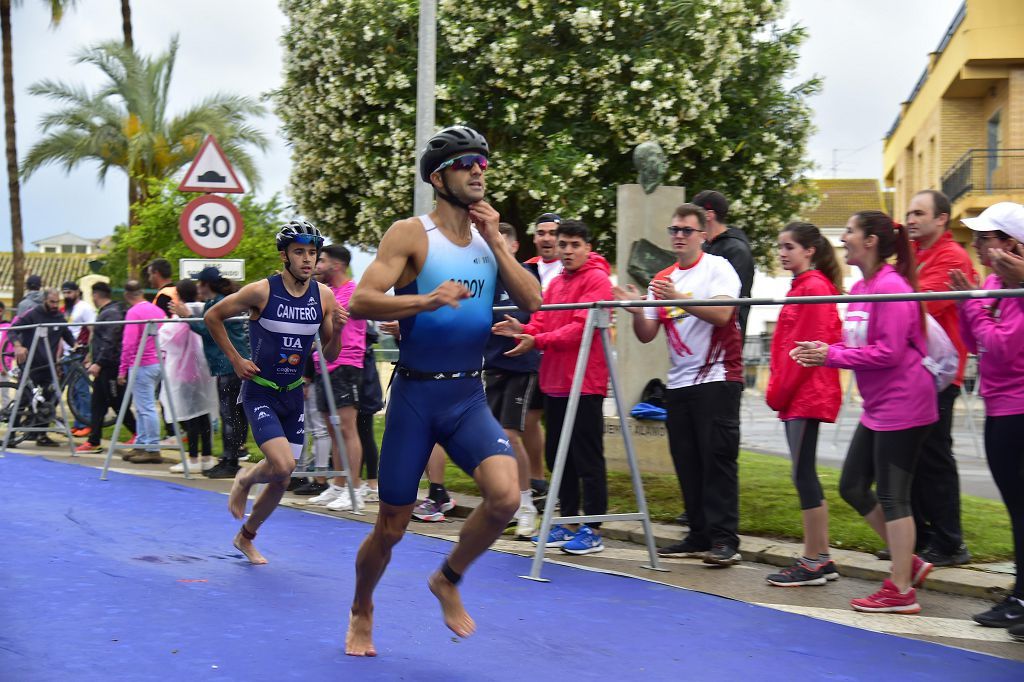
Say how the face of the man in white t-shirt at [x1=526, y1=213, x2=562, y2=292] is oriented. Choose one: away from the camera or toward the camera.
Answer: toward the camera

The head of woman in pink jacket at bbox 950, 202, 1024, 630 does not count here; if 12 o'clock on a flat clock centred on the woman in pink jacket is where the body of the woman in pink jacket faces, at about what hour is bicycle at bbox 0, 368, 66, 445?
The bicycle is roughly at 1 o'clock from the woman in pink jacket.

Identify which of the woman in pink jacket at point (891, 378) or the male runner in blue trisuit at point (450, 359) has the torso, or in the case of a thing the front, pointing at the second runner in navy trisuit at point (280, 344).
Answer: the woman in pink jacket

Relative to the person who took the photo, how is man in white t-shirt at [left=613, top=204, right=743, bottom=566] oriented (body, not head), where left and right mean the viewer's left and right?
facing the viewer and to the left of the viewer

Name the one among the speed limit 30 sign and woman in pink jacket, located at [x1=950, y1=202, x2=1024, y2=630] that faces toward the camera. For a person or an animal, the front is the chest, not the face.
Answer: the speed limit 30 sign

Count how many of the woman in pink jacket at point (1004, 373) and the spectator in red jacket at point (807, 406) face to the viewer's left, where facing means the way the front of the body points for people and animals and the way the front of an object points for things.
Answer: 2

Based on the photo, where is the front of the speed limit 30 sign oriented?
toward the camera

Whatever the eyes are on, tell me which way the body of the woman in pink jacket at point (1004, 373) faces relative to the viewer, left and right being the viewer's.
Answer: facing to the left of the viewer

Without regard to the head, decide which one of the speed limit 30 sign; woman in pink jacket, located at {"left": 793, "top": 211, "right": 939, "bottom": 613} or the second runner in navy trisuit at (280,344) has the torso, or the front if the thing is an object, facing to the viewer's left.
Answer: the woman in pink jacket

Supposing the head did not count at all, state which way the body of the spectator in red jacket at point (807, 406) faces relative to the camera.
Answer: to the viewer's left

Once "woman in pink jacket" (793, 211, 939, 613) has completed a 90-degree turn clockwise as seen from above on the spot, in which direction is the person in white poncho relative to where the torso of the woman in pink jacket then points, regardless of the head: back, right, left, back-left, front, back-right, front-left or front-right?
front-left

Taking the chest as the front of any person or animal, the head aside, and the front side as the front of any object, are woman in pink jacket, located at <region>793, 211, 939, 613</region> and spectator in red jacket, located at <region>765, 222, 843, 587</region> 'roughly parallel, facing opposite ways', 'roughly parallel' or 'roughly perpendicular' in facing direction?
roughly parallel

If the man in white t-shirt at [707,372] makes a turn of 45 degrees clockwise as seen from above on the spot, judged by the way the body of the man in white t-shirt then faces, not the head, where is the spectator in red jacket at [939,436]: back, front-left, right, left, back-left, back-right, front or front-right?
back

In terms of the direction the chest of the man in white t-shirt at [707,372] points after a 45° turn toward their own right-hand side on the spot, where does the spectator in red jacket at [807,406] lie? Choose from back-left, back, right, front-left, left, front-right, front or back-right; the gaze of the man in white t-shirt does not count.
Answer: back-left

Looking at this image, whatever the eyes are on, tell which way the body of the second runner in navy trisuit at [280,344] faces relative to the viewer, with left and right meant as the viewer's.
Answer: facing the viewer and to the right of the viewer

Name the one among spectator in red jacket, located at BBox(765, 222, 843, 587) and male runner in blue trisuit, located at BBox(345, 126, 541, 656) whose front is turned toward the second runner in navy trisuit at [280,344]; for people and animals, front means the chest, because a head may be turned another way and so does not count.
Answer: the spectator in red jacket
